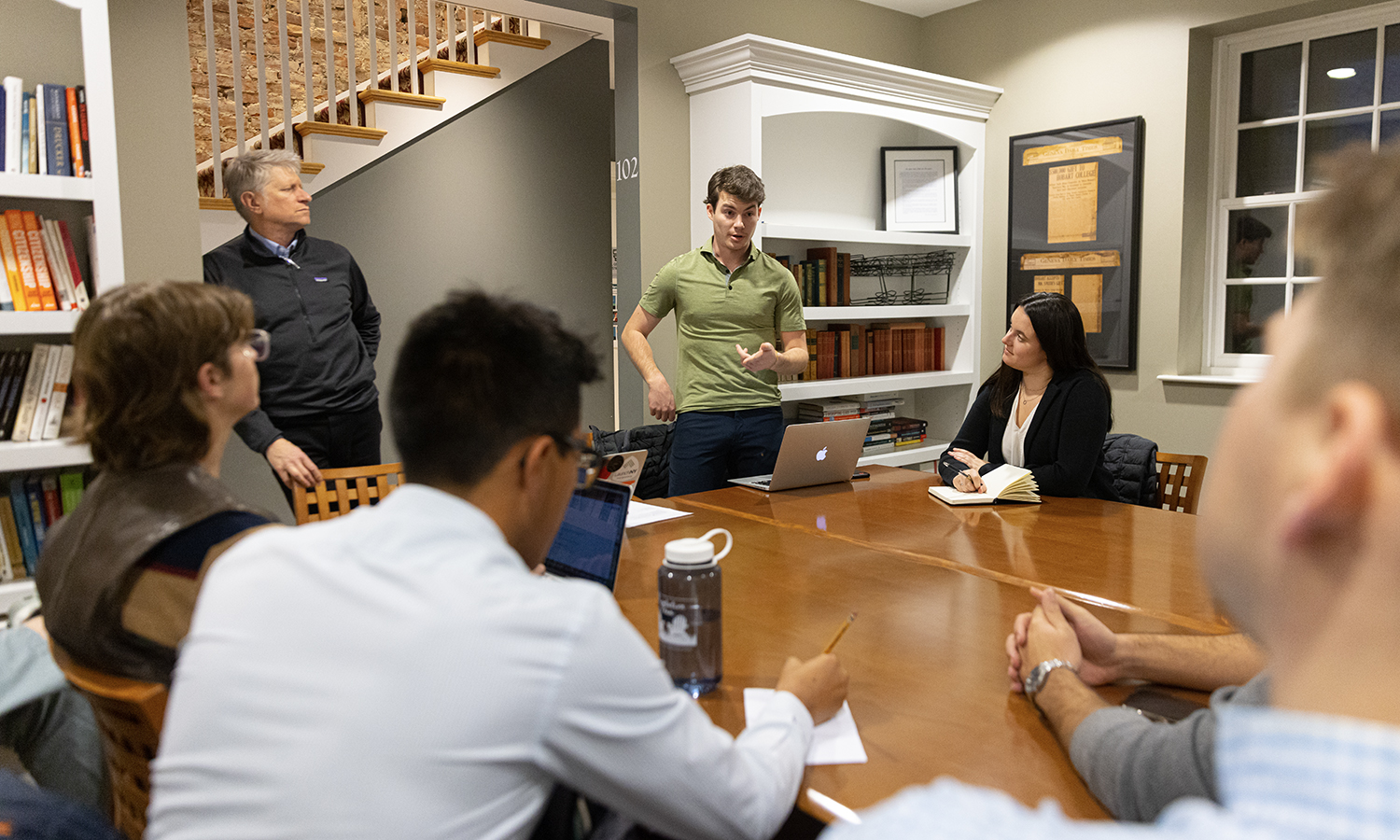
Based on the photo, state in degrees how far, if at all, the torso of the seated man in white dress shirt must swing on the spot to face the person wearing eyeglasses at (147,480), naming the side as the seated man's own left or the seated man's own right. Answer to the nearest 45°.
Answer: approximately 90° to the seated man's own left

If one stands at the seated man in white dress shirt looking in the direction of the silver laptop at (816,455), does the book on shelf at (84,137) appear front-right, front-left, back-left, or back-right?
front-left

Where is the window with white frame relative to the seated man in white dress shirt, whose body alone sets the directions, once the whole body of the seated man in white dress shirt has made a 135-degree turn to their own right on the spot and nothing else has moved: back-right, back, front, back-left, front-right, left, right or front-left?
back-left

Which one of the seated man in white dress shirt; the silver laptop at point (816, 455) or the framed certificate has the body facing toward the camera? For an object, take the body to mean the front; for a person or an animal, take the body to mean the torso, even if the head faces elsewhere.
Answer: the framed certificate

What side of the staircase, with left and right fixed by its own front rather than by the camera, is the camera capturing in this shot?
left

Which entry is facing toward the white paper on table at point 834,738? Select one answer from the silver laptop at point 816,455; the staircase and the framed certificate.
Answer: the framed certificate

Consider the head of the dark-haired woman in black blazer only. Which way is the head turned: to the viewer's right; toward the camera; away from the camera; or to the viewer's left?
to the viewer's left

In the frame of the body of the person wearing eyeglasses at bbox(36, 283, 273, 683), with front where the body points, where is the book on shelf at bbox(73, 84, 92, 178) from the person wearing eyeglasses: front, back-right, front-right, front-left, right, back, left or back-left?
front-left

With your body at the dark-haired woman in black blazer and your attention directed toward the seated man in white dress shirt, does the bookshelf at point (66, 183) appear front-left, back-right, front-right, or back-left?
front-right

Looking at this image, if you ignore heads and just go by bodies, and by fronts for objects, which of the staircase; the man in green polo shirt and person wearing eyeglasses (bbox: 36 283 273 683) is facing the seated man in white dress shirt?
the man in green polo shirt

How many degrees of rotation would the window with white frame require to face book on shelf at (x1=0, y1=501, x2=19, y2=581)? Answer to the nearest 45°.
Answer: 0° — it already faces it

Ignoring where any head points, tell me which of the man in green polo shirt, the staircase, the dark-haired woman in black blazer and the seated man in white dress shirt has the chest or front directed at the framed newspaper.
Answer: the seated man in white dress shirt

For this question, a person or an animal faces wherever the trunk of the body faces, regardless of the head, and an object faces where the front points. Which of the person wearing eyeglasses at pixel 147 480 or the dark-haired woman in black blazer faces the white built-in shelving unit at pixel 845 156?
the person wearing eyeglasses

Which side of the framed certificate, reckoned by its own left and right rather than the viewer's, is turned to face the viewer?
front

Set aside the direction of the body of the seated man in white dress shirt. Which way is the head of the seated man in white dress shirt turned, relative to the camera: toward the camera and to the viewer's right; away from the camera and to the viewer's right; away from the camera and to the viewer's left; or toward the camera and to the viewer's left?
away from the camera and to the viewer's right
